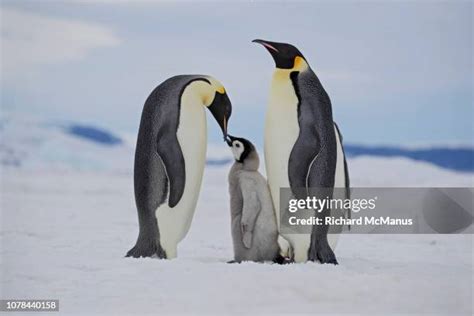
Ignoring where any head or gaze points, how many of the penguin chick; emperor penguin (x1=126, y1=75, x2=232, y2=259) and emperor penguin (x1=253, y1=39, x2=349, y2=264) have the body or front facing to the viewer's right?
1

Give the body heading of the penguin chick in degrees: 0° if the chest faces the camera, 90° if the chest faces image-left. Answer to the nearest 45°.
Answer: approximately 90°

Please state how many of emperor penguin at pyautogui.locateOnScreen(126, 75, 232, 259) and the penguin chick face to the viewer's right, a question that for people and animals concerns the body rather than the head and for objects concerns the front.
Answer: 1

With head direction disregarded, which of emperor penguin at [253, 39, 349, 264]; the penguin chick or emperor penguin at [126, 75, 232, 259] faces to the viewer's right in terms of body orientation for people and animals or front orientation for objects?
emperor penguin at [126, 75, 232, 259]

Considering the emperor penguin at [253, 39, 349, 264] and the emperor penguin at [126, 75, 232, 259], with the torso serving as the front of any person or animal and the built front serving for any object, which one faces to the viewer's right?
the emperor penguin at [126, 75, 232, 259]

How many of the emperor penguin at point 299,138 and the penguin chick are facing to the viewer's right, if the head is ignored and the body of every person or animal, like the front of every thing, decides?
0

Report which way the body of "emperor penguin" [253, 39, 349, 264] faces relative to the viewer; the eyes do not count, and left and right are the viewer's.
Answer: facing to the left of the viewer

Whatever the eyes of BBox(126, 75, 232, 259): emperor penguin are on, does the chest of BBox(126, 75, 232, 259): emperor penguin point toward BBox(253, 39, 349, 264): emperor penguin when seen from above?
yes

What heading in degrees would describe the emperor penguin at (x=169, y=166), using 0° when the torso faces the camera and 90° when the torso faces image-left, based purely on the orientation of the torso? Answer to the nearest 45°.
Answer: approximately 270°

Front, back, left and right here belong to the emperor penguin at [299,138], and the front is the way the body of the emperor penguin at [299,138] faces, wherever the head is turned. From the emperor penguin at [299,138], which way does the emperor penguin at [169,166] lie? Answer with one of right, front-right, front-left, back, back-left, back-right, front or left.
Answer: front
